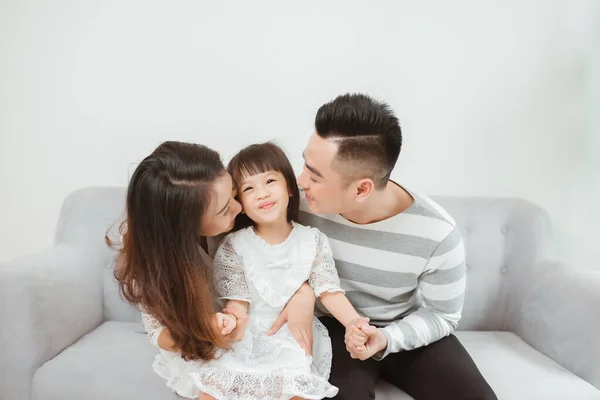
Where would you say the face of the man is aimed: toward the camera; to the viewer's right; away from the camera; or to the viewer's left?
to the viewer's left

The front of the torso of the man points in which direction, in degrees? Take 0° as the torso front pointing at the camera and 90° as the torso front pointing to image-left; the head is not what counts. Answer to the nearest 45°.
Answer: approximately 45°

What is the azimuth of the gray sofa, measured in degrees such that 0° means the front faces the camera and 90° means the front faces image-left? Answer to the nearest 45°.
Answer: approximately 0°
